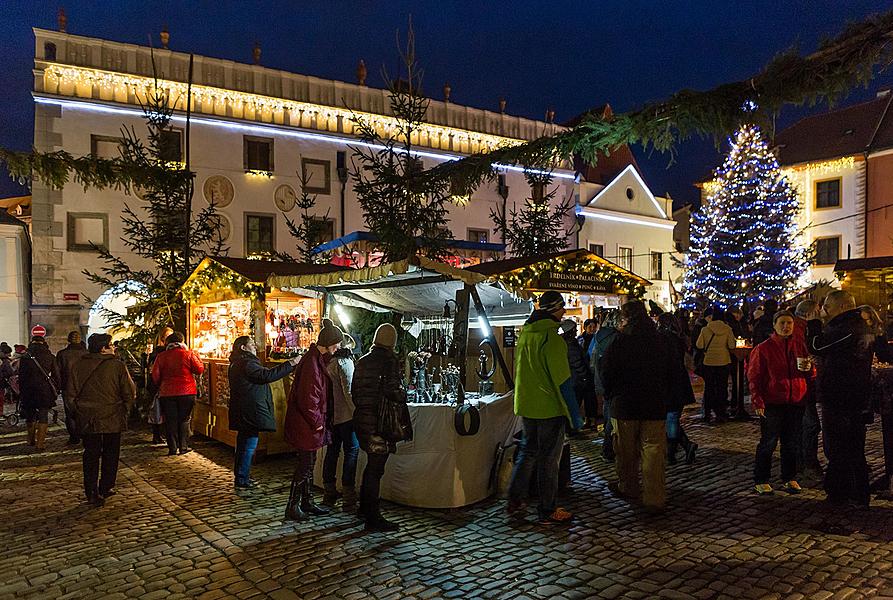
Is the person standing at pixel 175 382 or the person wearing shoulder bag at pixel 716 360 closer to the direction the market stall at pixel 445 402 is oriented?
the person standing

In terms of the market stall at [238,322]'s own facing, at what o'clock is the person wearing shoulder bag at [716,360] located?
The person wearing shoulder bag is roughly at 8 o'clock from the market stall.

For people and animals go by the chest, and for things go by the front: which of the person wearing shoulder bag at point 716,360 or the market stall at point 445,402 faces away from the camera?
the person wearing shoulder bag

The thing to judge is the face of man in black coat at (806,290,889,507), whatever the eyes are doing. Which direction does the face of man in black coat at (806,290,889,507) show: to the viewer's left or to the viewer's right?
to the viewer's left

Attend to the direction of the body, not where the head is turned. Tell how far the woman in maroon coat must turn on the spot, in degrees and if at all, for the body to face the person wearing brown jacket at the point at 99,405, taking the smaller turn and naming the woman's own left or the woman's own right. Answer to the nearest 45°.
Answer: approximately 135° to the woman's own left

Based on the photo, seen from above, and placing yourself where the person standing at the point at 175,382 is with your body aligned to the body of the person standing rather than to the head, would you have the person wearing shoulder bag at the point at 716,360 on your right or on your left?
on your right

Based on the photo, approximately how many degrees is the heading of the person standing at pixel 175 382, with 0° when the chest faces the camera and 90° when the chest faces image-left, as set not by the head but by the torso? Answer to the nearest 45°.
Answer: approximately 180°

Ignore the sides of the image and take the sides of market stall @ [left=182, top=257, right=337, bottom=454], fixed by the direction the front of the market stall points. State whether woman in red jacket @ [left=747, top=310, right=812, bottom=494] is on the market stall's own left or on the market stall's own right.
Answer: on the market stall's own left
